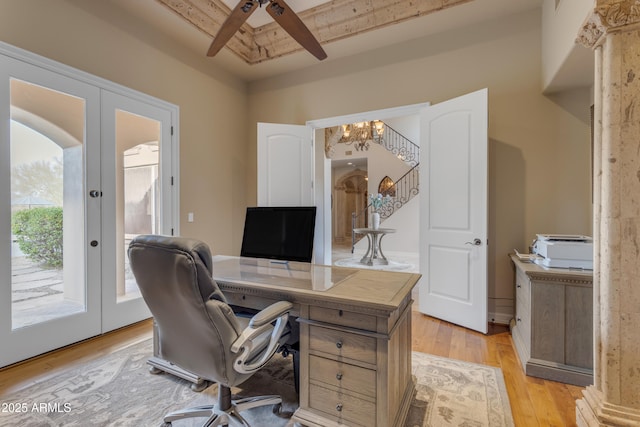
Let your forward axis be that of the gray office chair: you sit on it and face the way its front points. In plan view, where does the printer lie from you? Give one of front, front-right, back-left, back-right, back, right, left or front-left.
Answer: front-right

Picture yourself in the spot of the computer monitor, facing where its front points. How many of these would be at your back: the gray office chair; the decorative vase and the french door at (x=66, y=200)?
1

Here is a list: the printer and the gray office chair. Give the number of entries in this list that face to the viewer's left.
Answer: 1

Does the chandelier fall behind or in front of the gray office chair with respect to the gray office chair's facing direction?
in front

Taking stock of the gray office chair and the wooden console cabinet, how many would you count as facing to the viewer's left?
1

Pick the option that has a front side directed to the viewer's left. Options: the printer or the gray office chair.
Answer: the printer

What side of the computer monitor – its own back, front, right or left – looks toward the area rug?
front

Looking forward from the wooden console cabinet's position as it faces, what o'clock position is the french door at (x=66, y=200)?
The french door is roughly at 11 o'clock from the wooden console cabinet.

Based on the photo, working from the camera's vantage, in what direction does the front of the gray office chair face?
facing away from the viewer and to the right of the viewer

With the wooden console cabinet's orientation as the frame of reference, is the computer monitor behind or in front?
in front

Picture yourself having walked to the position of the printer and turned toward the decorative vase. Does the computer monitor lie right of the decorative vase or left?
left

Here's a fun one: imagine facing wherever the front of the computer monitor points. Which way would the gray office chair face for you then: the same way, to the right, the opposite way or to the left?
the opposite way

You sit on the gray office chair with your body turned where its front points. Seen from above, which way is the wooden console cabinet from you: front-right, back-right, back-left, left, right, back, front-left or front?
front-right

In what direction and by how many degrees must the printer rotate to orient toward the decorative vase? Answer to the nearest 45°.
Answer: approximately 45° to its right

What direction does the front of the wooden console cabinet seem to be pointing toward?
to the viewer's left

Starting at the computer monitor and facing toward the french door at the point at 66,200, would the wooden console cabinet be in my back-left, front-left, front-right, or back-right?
back-left

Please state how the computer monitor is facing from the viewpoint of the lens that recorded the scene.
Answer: facing the viewer and to the left of the viewer

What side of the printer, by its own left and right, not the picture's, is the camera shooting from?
left

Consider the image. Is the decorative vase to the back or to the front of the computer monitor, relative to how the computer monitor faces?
to the back
